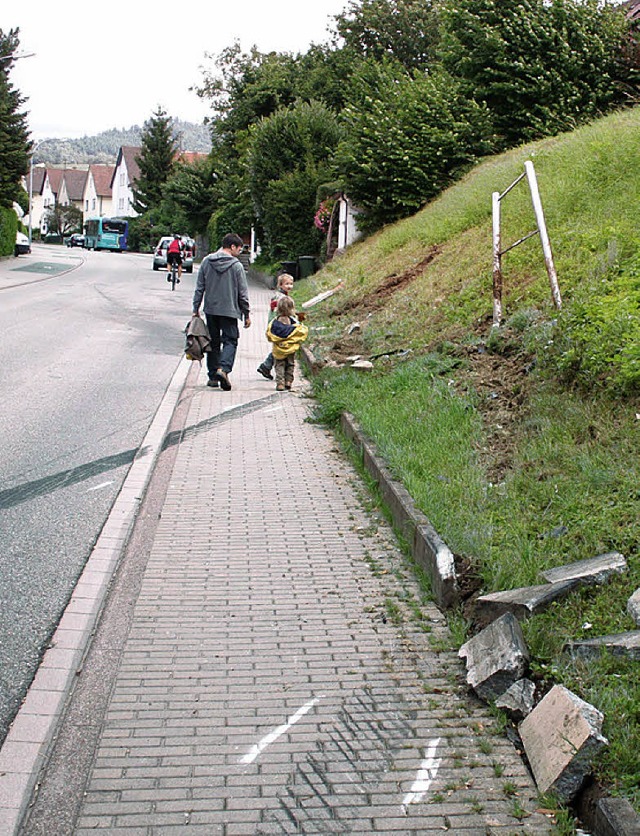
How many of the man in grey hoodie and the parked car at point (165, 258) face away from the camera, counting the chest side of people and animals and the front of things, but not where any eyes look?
2

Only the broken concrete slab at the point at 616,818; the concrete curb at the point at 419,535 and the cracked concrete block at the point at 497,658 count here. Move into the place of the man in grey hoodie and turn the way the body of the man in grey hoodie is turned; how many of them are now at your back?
3

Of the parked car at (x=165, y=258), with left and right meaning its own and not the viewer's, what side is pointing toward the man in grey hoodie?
back

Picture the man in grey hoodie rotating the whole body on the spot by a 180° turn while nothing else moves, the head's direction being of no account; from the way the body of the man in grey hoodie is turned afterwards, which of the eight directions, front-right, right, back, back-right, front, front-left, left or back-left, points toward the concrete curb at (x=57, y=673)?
front

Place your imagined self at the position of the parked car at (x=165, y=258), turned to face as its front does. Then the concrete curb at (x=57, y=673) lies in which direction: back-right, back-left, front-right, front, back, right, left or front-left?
back

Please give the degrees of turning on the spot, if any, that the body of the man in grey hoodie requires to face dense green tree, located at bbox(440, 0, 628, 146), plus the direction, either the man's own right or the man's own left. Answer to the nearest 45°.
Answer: approximately 45° to the man's own right

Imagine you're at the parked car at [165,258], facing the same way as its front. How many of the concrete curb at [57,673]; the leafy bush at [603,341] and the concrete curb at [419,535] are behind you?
3

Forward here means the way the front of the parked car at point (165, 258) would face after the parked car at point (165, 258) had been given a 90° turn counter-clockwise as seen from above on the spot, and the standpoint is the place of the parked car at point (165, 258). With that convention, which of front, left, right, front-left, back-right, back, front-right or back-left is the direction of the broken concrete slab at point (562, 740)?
left

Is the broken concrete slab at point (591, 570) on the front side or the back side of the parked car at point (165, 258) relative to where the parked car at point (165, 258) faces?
on the back side

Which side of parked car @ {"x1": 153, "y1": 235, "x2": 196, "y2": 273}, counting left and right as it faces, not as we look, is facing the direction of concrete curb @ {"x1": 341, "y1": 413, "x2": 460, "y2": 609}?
back

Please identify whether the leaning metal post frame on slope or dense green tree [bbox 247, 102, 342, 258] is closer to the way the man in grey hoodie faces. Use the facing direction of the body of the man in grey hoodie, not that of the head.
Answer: the dense green tree

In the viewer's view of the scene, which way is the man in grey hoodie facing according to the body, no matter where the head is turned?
away from the camera
